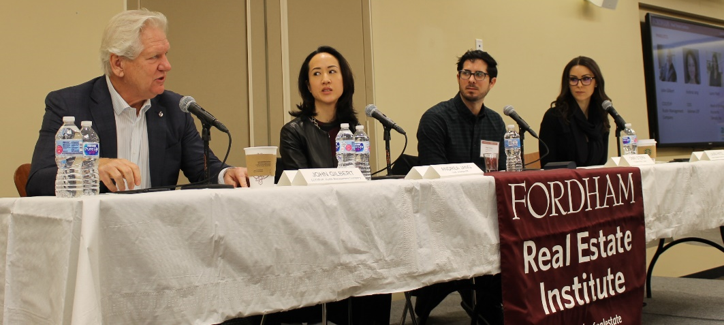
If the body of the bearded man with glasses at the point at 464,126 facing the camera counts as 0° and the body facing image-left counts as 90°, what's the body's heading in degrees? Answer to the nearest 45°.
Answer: approximately 315°

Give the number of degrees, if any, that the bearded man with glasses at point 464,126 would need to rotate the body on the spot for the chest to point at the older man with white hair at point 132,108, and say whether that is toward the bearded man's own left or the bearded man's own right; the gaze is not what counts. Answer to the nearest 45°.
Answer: approximately 90° to the bearded man's own right

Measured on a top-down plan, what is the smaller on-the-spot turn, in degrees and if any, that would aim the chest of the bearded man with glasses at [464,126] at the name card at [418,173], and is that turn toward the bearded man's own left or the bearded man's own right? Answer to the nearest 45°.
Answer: approximately 45° to the bearded man's own right

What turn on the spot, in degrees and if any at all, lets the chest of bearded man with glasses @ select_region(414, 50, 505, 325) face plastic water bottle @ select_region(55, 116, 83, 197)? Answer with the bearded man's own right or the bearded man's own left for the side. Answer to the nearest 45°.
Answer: approximately 90° to the bearded man's own right

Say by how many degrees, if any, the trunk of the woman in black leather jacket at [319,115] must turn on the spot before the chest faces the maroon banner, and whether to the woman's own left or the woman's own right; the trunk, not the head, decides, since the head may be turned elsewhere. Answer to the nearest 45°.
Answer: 0° — they already face it

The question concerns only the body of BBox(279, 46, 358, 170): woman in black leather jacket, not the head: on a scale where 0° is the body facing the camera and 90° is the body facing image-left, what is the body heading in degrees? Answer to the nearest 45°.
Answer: approximately 315°

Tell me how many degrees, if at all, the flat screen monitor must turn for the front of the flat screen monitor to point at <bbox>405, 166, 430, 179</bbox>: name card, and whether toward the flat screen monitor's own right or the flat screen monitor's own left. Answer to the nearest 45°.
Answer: approximately 45° to the flat screen monitor's own right
